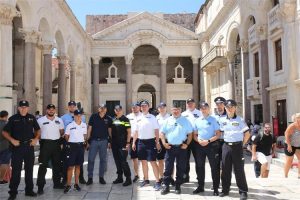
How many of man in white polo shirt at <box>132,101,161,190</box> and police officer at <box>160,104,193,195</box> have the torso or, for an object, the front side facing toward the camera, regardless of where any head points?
2

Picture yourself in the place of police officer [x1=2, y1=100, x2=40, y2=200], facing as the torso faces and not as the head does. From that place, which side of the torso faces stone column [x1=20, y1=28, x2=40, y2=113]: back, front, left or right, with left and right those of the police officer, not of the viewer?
back

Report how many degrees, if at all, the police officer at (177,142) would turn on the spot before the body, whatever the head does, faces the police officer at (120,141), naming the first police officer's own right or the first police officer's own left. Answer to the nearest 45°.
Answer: approximately 135° to the first police officer's own right

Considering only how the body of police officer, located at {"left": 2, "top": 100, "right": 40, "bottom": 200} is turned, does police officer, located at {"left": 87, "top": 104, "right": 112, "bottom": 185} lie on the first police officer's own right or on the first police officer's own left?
on the first police officer's own left

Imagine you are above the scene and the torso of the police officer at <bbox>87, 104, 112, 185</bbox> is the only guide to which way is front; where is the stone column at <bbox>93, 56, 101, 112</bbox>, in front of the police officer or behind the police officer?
behind

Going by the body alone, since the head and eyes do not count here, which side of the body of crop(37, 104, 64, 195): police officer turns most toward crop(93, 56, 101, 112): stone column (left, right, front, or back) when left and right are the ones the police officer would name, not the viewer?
back

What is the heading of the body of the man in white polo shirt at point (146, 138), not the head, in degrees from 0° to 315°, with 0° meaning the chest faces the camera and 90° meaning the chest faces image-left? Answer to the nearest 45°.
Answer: approximately 0°

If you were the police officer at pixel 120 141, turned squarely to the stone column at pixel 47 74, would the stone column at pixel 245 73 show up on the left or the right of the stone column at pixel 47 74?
right

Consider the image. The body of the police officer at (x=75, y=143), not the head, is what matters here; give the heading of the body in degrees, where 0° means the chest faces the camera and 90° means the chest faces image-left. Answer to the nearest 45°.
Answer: approximately 0°

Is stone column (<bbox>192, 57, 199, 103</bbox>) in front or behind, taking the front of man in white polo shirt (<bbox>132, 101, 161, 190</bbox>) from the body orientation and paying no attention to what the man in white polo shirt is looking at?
behind
